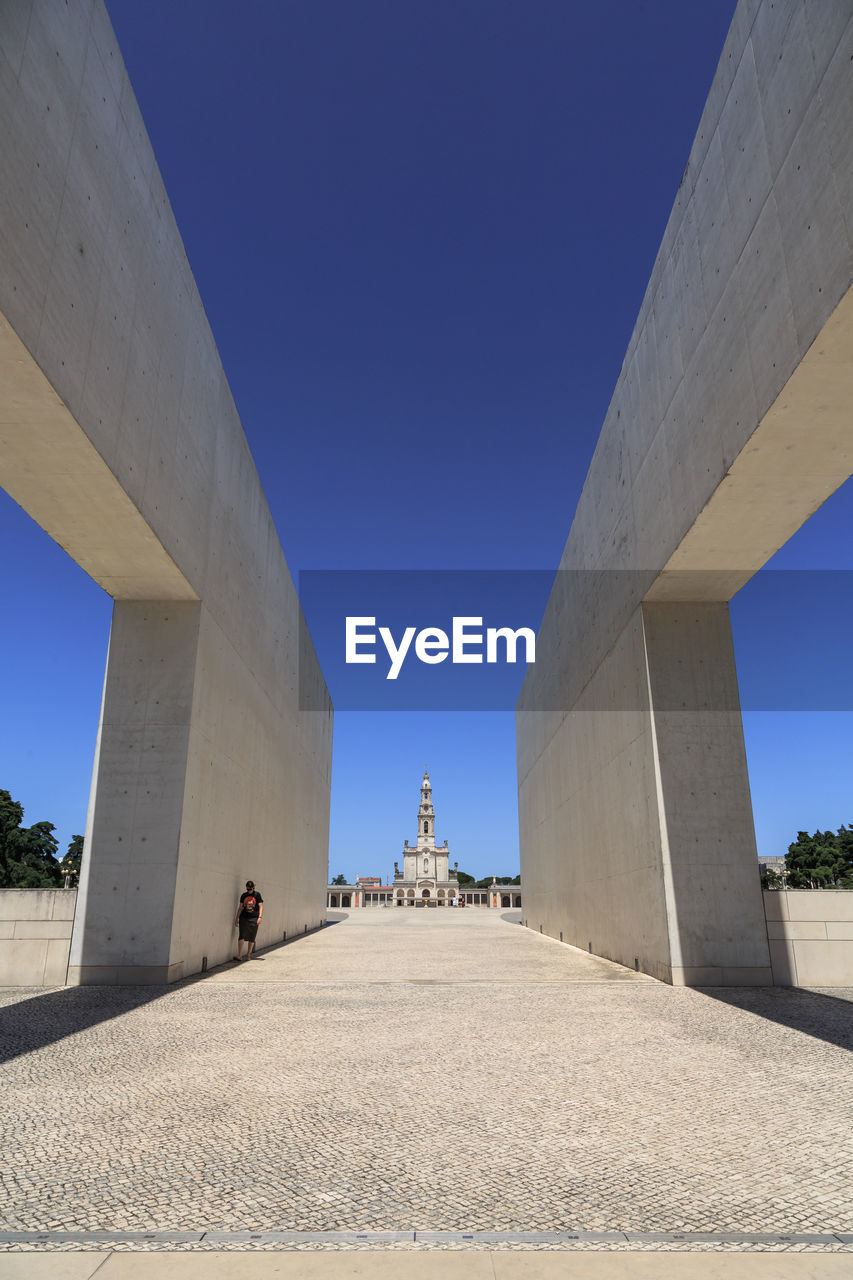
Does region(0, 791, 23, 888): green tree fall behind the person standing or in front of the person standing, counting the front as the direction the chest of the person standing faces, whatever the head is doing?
behind

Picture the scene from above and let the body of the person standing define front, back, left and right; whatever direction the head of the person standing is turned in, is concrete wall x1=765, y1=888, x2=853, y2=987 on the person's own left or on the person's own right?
on the person's own left

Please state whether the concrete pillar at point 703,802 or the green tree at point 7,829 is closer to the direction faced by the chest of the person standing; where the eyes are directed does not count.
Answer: the concrete pillar

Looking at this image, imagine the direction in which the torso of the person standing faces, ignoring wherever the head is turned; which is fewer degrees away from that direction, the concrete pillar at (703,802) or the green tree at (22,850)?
the concrete pillar

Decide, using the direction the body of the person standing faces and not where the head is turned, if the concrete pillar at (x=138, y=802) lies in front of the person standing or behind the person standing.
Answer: in front

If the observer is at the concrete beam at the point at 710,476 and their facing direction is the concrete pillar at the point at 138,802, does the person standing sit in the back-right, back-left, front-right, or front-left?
front-right

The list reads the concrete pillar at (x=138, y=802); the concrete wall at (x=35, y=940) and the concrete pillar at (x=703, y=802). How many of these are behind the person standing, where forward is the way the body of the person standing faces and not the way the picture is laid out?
0

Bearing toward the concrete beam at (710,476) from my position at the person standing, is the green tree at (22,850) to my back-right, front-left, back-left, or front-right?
back-left

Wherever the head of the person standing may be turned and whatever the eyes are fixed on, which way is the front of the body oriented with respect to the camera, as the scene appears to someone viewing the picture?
toward the camera

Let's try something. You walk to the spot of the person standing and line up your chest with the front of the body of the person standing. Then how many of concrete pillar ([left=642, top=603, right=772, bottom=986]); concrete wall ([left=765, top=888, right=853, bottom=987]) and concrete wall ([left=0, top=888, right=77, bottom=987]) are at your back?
0

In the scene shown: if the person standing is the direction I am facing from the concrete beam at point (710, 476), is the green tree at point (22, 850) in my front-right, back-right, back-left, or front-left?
front-right

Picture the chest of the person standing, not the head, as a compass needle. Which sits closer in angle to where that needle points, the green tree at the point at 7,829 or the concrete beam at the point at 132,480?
the concrete beam

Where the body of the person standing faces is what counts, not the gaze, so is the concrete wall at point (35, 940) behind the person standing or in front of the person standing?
in front

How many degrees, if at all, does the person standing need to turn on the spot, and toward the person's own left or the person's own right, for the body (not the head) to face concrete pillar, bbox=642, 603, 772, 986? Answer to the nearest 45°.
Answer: approximately 45° to the person's own left

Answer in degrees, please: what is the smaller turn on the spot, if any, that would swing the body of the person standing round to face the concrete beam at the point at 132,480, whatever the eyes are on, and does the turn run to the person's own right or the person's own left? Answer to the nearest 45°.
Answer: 0° — they already face it

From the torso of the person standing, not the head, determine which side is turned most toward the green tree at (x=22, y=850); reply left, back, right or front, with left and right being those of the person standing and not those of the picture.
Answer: back
